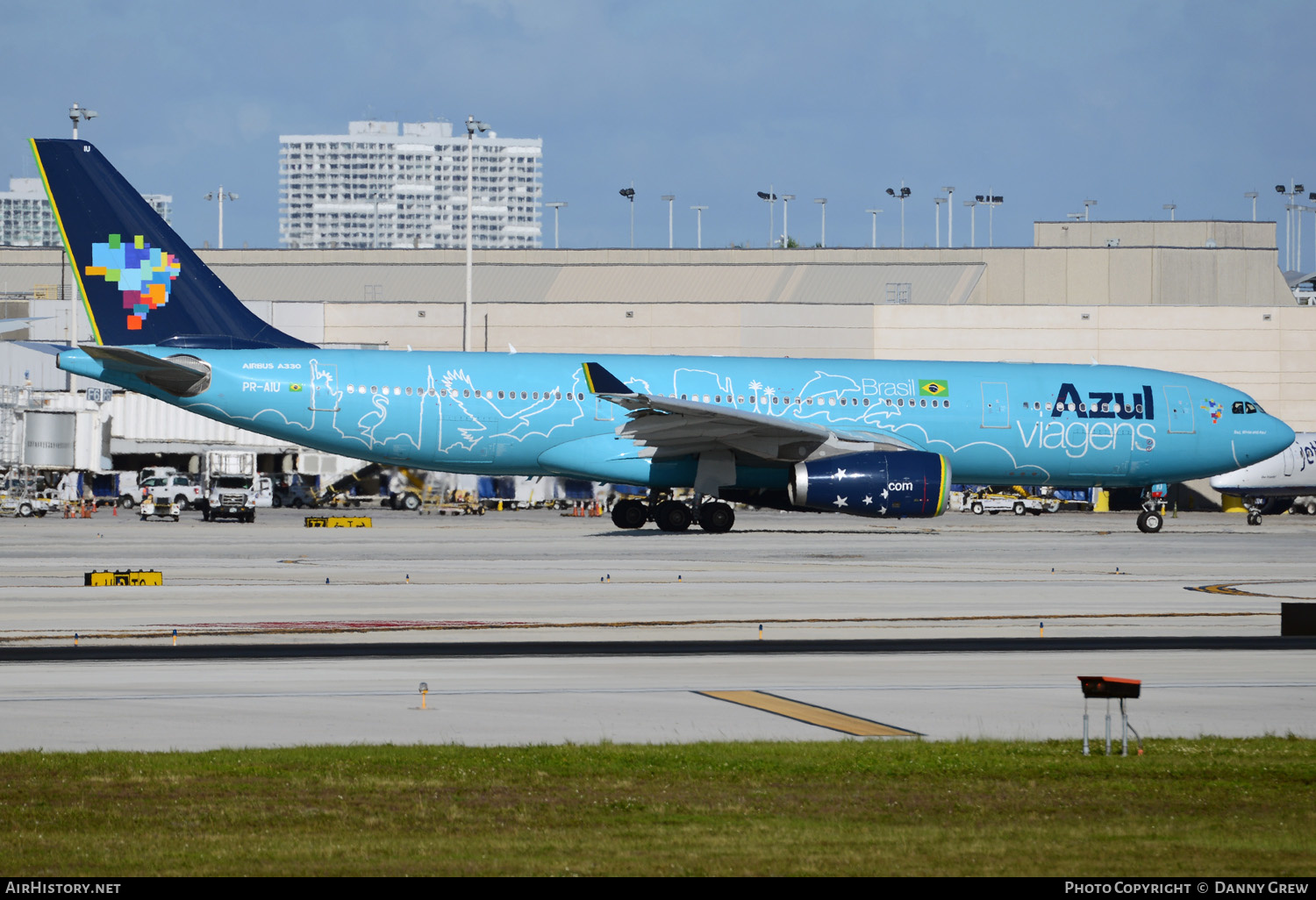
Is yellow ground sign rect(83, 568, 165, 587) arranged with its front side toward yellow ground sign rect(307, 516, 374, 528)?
no

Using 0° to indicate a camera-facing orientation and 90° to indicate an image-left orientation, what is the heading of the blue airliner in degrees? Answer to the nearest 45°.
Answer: approximately 270°

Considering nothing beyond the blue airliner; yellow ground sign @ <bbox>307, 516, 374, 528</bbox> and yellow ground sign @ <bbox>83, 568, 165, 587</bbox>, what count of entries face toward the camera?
2

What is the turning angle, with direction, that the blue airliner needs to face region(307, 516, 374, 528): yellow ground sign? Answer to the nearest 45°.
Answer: approximately 135° to its left

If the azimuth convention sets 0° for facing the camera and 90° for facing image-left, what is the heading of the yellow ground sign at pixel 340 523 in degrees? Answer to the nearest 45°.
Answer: approximately 0°

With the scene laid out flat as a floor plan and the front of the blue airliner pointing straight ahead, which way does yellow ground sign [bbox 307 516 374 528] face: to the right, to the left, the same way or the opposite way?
to the right

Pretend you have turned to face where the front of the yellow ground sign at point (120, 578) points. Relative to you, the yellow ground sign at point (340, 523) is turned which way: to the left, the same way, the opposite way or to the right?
the same way

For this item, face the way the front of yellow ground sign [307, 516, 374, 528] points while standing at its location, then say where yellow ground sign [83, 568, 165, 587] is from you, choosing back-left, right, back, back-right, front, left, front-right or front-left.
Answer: front

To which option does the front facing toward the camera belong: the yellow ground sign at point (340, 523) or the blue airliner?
the yellow ground sign

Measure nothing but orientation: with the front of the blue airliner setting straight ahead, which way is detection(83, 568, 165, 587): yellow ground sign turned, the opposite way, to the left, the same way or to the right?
to the right

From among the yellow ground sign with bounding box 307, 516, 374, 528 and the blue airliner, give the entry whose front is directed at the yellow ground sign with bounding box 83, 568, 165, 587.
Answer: the yellow ground sign with bounding box 307, 516, 374, 528

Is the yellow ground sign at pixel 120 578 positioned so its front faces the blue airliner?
no

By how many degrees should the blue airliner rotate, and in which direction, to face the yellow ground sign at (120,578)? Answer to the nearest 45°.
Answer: approximately 135° to its right

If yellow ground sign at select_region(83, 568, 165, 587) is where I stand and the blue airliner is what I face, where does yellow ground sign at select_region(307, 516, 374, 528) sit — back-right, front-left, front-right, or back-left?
front-left

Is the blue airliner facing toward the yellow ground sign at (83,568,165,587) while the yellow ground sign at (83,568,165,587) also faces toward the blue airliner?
no
